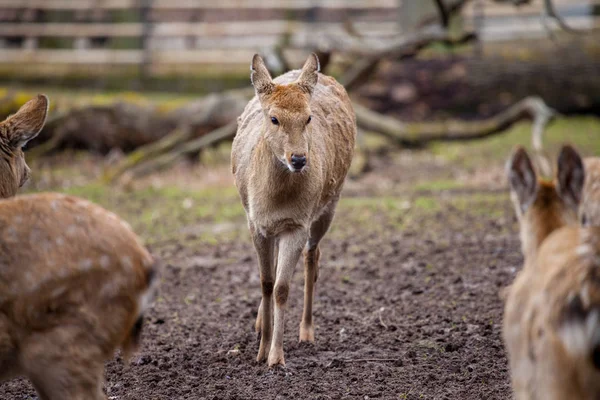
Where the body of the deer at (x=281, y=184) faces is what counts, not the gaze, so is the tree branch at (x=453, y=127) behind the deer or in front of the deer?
behind

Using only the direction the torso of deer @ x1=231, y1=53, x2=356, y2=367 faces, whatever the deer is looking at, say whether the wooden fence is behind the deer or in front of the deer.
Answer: behind

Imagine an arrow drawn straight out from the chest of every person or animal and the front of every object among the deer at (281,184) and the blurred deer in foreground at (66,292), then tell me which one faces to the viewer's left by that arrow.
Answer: the blurred deer in foreground

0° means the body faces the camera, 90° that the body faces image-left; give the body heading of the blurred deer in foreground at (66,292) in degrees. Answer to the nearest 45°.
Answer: approximately 90°

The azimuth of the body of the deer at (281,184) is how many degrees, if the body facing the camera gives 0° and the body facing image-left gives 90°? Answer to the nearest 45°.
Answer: approximately 0°

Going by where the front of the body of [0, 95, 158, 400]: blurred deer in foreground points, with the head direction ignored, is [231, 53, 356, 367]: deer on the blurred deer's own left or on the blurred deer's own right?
on the blurred deer's own right

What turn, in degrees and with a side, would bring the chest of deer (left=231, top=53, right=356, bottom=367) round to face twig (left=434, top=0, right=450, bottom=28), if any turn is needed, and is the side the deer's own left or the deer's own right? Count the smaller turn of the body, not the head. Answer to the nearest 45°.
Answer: approximately 180°

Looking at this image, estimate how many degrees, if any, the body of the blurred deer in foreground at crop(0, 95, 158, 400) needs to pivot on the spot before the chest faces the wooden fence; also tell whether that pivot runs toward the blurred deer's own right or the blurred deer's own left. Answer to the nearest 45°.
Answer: approximately 90° to the blurred deer's own right
